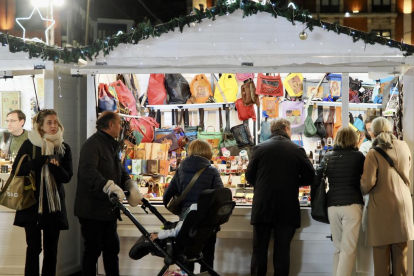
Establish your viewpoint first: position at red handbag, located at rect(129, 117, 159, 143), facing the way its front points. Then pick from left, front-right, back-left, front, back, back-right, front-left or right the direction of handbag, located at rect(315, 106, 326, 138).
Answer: left

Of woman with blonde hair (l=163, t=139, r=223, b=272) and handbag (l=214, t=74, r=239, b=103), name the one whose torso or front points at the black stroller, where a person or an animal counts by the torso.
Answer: the handbag

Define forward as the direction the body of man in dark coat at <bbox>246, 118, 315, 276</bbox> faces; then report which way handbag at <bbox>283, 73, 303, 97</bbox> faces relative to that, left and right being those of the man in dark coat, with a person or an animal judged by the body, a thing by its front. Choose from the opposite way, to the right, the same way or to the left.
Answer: the opposite way

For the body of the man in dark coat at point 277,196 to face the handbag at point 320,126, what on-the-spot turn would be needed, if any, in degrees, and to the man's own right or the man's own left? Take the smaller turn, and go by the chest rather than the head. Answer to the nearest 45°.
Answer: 0° — they already face it

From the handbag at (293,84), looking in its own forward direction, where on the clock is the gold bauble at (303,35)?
The gold bauble is roughly at 12 o'clock from the handbag.

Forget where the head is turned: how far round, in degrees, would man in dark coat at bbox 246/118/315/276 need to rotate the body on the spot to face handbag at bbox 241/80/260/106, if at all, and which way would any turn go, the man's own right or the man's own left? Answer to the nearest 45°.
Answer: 0° — they already face it

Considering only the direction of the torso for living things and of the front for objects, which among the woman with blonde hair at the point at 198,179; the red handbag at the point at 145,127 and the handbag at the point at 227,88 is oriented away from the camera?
the woman with blonde hair

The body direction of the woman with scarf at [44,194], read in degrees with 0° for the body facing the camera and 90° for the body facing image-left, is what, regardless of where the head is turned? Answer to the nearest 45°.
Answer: approximately 0°

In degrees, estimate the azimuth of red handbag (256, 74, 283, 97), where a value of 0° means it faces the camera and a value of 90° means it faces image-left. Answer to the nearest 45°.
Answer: approximately 0°

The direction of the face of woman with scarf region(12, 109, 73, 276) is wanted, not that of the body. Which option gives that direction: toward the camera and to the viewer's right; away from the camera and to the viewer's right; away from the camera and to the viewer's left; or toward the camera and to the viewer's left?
toward the camera and to the viewer's right

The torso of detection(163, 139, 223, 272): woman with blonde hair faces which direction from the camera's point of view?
away from the camera

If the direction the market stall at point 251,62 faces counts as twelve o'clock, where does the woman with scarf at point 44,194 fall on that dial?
The woman with scarf is roughly at 2 o'clock from the market stall.

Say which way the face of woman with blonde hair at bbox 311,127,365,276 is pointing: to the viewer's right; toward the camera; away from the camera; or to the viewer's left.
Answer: away from the camera

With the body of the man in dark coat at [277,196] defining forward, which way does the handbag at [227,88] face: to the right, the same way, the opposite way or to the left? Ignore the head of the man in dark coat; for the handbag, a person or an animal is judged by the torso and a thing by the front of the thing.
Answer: the opposite way
